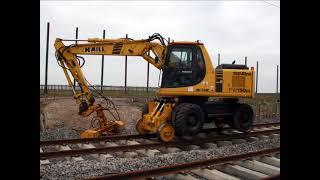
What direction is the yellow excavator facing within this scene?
to the viewer's left

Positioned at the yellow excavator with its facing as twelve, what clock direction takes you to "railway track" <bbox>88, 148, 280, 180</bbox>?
The railway track is roughly at 9 o'clock from the yellow excavator.
